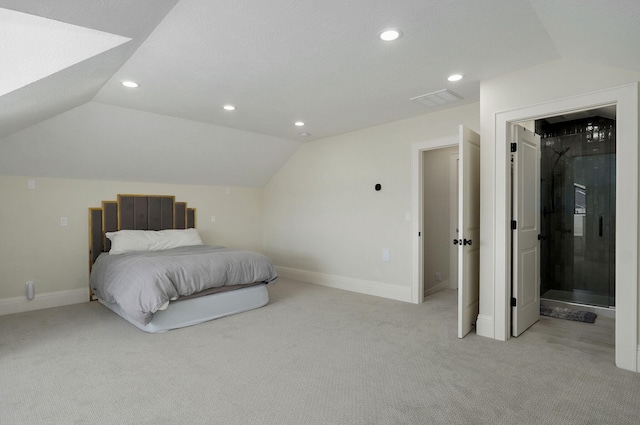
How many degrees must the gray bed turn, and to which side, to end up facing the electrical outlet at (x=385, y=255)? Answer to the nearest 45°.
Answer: approximately 45° to its left

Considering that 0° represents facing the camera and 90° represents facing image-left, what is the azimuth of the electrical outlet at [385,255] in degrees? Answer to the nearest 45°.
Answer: approximately 45°

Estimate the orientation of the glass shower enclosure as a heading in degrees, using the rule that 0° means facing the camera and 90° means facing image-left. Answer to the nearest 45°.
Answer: approximately 45°

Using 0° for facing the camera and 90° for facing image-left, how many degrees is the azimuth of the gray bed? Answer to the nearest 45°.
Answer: approximately 315°
